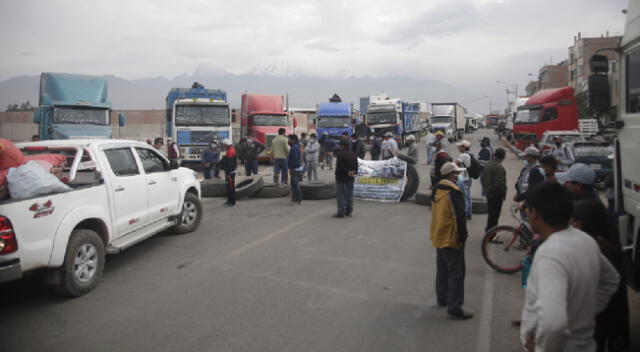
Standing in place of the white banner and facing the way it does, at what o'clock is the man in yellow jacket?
The man in yellow jacket is roughly at 12 o'clock from the white banner.

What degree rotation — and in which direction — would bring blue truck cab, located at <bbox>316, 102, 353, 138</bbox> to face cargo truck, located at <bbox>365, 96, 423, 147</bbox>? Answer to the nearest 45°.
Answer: approximately 135° to its left

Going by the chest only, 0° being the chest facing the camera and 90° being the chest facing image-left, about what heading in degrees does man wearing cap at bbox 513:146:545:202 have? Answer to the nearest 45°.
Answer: approximately 45°

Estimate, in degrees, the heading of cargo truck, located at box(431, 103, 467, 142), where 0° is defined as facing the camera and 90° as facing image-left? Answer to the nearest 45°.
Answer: approximately 45°

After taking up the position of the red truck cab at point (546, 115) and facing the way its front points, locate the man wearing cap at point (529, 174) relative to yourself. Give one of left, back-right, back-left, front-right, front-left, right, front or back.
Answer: front-left

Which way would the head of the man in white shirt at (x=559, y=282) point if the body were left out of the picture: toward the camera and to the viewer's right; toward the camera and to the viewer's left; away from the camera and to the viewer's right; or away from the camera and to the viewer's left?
away from the camera and to the viewer's left

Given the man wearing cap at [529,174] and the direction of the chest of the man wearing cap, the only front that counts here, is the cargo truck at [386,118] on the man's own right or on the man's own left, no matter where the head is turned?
on the man's own right

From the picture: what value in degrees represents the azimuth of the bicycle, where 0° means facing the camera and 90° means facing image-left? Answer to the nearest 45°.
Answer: approximately 90°
